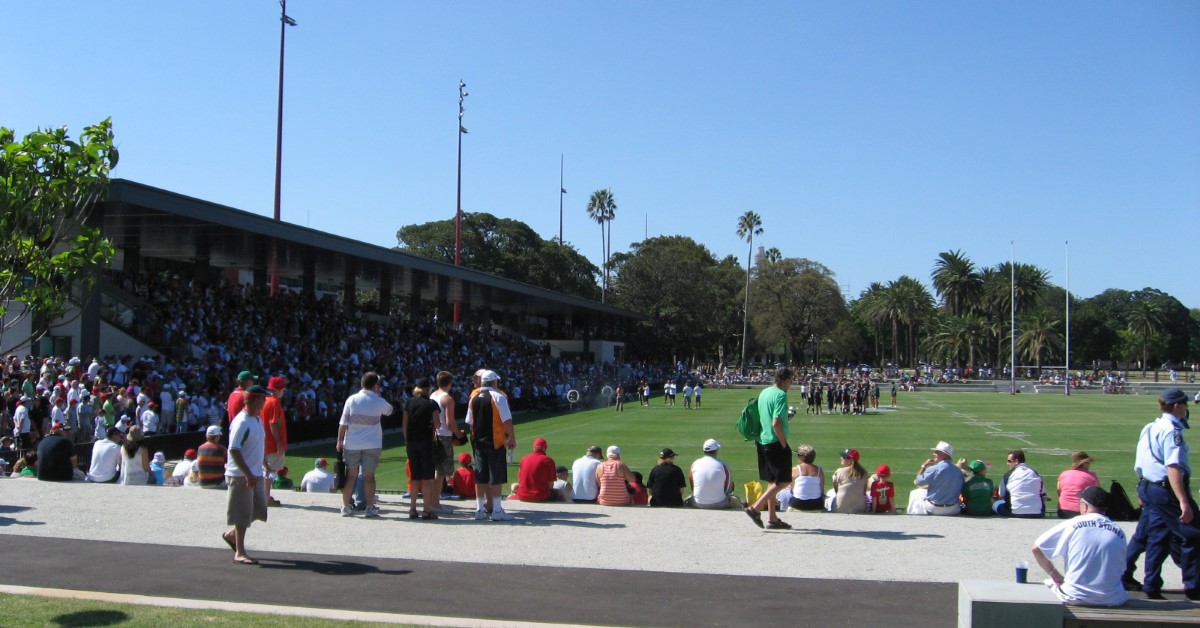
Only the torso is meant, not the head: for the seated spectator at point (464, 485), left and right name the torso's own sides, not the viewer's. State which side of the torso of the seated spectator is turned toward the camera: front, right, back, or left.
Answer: back

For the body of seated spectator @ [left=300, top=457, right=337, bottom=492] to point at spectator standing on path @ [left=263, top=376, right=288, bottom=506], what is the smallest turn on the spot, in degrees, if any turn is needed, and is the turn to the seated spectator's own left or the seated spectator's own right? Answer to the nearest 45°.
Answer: approximately 180°

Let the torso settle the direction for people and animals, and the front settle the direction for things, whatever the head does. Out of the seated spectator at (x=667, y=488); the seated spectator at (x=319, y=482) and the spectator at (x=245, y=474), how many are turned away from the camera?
2

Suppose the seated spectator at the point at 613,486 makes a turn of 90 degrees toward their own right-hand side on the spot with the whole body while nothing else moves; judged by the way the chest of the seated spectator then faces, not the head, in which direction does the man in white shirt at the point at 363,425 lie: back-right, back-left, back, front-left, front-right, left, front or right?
back-right

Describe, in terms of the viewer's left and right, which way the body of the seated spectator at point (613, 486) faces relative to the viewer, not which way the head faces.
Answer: facing away from the viewer

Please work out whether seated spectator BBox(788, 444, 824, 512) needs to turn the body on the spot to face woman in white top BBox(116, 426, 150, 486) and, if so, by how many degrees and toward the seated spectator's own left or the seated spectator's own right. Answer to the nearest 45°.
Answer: approximately 90° to the seated spectator's own left

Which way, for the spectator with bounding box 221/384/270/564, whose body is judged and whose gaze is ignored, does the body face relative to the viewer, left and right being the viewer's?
facing to the right of the viewer

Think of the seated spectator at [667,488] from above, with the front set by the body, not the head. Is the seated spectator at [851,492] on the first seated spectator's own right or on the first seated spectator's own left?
on the first seated spectator's own right

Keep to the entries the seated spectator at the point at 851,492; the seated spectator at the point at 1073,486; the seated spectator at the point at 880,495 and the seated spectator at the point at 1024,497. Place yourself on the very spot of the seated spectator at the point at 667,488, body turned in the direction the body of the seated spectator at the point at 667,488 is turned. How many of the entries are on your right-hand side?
4

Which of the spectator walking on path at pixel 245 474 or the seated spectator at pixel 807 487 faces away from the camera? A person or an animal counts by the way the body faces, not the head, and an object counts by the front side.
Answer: the seated spectator

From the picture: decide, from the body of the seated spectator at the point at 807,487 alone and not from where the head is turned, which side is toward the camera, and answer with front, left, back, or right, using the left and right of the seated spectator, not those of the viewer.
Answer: back

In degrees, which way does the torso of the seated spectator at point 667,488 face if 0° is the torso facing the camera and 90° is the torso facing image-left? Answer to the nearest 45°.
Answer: approximately 180°

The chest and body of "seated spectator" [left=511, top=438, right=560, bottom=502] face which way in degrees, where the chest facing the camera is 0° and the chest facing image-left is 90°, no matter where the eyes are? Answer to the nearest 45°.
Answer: approximately 180°

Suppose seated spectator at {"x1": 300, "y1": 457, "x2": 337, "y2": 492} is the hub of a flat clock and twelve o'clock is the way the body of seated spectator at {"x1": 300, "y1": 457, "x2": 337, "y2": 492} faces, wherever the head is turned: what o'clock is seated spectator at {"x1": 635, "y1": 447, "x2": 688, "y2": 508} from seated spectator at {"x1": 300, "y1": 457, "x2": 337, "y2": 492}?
seated spectator at {"x1": 635, "y1": 447, "x2": 688, "y2": 508} is roughly at 4 o'clock from seated spectator at {"x1": 300, "y1": 457, "x2": 337, "y2": 492}.

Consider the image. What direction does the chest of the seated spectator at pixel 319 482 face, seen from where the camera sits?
away from the camera
